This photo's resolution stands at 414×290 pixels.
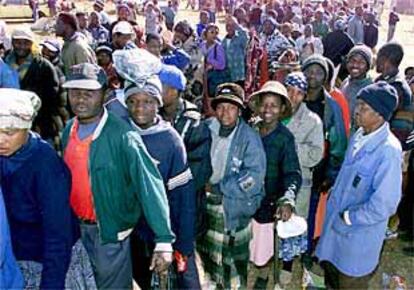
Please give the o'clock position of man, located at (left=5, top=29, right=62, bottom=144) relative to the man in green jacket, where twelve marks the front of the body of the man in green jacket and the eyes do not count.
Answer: The man is roughly at 4 o'clock from the man in green jacket.

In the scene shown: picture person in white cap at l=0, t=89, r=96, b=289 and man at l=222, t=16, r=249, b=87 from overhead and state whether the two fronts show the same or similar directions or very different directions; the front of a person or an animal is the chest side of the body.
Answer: same or similar directions

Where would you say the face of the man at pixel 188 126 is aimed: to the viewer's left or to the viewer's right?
to the viewer's left

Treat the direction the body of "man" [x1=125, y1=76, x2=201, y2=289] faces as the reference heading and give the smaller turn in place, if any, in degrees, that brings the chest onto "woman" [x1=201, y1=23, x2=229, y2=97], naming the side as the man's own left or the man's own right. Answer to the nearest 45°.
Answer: approximately 135° to the man's own right

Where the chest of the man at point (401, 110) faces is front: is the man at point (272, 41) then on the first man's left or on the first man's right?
on the first man's right

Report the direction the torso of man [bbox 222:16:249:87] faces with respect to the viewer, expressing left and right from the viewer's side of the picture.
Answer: facing the viewer and to the left of the viewer

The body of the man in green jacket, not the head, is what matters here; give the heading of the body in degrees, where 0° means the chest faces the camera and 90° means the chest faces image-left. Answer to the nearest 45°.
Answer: approximately 45°

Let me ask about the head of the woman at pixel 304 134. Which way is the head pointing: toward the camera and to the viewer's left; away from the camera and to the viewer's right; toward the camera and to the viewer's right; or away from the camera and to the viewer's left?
toward the camera and to the viewer's left

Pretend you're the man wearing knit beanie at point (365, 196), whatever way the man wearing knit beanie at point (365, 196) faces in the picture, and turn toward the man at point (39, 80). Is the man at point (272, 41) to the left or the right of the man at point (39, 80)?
right

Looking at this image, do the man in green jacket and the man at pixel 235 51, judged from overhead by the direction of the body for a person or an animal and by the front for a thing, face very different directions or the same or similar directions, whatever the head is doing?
same or similar directions

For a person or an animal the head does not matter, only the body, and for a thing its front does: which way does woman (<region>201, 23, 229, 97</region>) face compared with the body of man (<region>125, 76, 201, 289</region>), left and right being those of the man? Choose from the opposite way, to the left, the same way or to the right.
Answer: the same way
